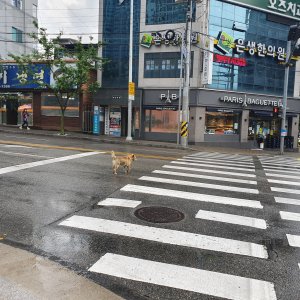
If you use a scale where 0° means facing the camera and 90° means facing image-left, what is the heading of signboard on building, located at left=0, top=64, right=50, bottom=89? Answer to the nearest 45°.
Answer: approximately 0°

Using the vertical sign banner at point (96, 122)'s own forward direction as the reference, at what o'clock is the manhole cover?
The manhole cover is roughly at 12 o'clock from the vertical sign banner.

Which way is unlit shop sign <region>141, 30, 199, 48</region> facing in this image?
toward the camera

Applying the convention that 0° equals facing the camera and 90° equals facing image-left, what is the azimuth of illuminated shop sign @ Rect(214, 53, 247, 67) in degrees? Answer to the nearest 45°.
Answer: approximately 45°

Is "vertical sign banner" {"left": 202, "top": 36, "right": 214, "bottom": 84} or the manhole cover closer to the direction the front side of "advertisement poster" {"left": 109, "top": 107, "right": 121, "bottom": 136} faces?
the manhole cover

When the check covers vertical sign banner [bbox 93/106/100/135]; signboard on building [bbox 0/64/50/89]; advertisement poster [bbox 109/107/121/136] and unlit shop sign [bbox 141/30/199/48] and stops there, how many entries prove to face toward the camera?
4

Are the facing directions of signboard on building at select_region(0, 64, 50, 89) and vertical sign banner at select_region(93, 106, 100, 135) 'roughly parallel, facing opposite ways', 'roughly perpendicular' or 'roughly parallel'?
roughly parallel

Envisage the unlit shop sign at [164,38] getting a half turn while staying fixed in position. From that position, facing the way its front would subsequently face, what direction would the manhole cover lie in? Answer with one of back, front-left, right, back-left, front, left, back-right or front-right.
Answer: back

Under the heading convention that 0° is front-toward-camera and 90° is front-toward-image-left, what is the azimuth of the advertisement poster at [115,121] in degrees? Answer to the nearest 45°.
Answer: approximately 0°

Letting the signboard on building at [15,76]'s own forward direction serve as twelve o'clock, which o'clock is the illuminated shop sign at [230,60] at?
The illuminated shop sign is roughly at 10 o'clock from the signboard on building.

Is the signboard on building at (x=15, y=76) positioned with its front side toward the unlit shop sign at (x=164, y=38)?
no

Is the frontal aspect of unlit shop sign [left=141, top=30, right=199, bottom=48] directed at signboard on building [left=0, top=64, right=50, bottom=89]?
no

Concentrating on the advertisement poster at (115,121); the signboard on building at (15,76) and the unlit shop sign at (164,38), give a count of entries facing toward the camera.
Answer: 3
